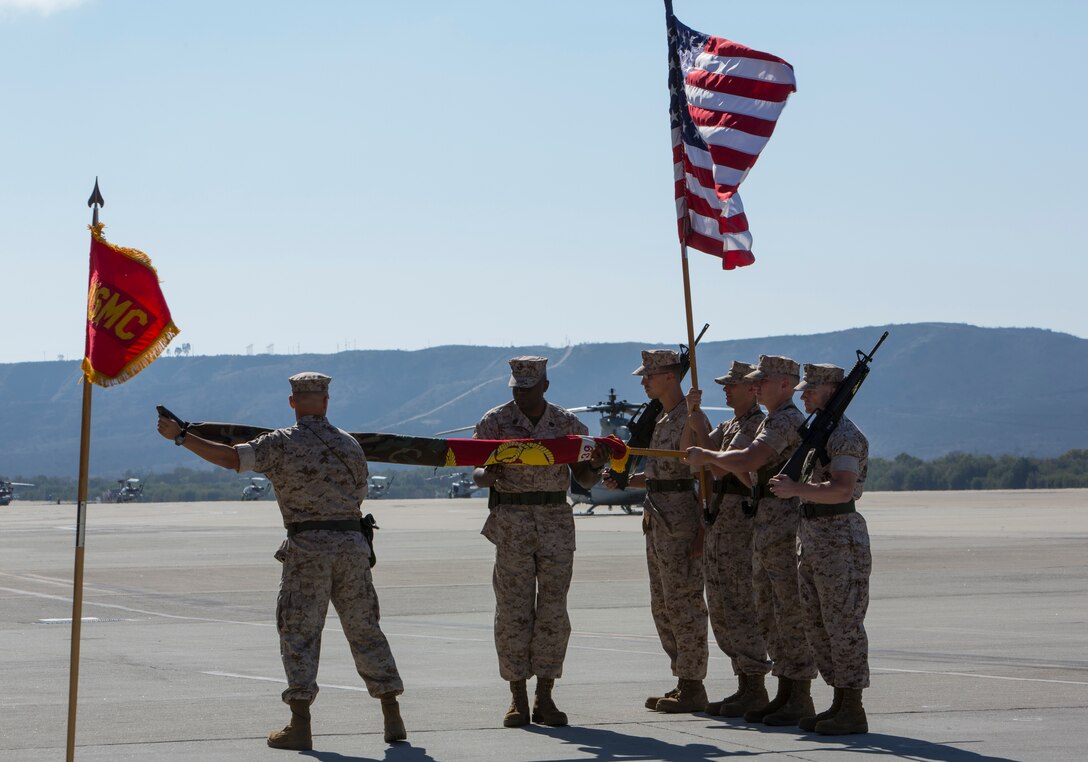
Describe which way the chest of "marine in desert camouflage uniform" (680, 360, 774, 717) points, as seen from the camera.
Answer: to the viewer's left

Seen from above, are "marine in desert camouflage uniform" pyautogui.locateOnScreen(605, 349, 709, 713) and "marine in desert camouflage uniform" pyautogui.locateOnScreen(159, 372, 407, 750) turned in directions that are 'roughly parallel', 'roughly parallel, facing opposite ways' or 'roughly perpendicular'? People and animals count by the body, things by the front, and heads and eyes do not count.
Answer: roughly perpendicular

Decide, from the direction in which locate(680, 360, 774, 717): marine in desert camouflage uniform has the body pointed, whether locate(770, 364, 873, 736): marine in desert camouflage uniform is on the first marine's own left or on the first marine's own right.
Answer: on the first marine's own left

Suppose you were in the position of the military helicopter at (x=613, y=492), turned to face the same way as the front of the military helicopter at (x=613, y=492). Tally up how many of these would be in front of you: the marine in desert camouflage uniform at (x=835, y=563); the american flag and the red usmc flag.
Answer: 3

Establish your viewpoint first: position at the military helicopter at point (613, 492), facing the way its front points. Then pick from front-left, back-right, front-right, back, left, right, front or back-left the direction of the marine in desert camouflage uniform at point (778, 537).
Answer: front

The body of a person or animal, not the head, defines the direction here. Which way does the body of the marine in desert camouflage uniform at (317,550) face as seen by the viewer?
away from the camera

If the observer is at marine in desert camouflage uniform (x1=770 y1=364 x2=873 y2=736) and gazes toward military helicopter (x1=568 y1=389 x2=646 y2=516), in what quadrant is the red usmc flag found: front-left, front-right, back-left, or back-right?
back-left

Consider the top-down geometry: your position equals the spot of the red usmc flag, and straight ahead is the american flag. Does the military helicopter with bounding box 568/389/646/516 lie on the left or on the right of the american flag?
left

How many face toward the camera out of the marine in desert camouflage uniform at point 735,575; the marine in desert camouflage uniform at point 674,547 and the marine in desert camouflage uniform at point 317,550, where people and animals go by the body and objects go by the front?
0

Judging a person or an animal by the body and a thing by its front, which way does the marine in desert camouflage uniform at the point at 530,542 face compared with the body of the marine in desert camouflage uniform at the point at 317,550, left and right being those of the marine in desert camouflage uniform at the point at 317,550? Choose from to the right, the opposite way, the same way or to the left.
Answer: the opposite way

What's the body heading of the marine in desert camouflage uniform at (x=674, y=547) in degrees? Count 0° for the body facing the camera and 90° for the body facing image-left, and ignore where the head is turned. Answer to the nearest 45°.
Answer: approximately 90°

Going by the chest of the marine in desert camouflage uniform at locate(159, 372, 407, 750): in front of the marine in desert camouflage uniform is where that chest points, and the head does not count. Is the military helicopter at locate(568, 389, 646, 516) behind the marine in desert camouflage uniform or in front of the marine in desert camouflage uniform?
in front

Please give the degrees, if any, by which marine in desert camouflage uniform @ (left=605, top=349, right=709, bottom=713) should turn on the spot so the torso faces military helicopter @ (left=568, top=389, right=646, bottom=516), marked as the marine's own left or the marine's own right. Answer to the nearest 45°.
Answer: approximately 90° to the marine's own right

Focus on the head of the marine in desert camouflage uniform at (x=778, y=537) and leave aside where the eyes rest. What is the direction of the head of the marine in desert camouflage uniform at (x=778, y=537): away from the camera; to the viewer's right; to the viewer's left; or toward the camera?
to the viewer's left

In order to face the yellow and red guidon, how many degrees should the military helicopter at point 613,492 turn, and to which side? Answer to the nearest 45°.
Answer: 0° — it already faces it

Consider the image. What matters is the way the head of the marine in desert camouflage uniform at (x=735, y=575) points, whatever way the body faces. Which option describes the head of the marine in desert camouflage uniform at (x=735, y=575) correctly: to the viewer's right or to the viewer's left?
to the viewer's left

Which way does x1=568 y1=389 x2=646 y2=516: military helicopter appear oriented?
toward the camera

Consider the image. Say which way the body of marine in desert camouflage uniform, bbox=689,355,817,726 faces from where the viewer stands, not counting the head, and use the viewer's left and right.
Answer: facing to the left of the viewer

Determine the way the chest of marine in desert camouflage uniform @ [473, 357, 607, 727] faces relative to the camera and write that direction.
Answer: toward the camera

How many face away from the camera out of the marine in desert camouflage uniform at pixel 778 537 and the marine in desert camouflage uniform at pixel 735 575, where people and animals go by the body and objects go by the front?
0

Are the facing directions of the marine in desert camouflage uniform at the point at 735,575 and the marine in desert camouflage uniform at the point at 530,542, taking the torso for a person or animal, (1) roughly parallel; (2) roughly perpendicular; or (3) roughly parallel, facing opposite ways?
roughly perpendicular
